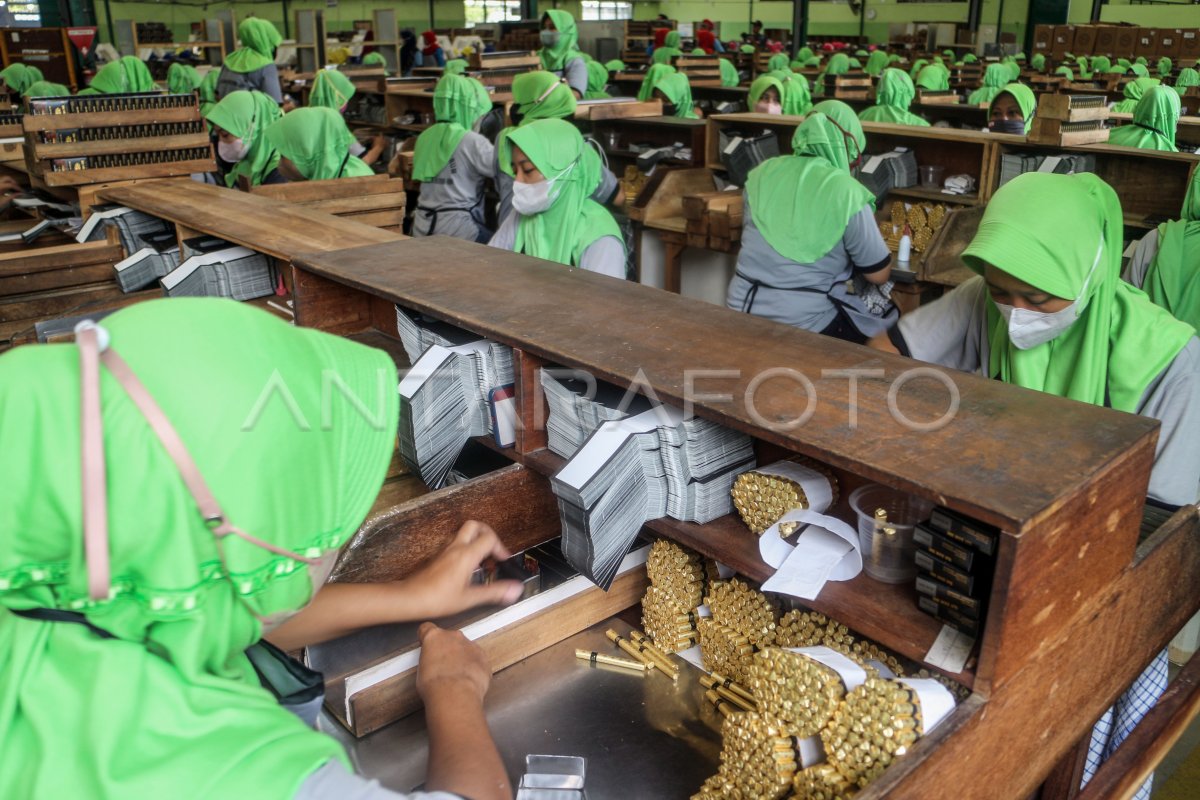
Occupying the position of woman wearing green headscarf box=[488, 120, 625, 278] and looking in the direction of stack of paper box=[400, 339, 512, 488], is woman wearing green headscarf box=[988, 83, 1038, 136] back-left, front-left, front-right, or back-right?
back-left

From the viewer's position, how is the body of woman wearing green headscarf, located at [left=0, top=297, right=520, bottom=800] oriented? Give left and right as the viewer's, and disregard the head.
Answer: facing away from the viewer and to the right of the viewer

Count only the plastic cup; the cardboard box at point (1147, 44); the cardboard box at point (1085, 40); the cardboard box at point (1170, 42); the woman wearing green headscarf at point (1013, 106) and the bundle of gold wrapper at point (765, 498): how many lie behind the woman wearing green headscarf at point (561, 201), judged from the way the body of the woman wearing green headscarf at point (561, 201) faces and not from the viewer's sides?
4

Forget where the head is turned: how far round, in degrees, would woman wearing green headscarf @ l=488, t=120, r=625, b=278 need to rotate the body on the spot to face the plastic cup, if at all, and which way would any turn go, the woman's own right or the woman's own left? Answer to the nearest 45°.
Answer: approximately 45° to the woman's own left

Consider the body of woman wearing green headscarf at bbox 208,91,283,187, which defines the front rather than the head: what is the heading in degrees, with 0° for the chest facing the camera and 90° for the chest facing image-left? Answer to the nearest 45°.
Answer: approximately 45°

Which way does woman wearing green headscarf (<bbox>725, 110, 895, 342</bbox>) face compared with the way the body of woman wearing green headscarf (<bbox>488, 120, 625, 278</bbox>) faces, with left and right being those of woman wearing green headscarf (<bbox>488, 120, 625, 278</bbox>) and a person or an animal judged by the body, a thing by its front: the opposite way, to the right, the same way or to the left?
the opposite way

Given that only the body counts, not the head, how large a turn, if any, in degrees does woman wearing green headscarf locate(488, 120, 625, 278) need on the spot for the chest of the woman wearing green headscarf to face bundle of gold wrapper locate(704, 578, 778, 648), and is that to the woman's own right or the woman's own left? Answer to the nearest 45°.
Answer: approximately 45° to the woman's own left

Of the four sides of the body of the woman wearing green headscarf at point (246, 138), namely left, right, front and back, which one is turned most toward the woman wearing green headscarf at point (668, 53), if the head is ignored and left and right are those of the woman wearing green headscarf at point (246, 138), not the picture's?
back

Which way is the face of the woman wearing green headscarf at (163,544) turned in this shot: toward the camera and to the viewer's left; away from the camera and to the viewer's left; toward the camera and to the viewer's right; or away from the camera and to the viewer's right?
away from the camera and to the viewer's right

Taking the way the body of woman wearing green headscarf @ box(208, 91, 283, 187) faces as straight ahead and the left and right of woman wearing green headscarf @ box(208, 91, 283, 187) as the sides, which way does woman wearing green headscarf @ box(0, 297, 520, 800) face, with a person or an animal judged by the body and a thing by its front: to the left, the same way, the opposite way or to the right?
the opposite way

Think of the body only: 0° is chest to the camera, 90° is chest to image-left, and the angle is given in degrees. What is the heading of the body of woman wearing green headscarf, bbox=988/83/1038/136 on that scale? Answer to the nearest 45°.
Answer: approximately 45°
